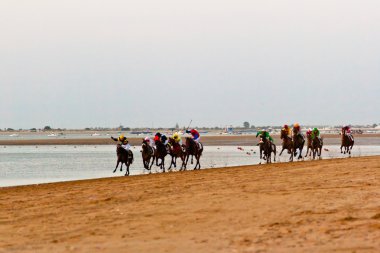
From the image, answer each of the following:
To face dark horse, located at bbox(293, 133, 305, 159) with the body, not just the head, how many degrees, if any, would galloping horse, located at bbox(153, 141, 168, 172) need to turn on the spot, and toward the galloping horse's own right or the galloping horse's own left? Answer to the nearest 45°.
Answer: approximately 180°

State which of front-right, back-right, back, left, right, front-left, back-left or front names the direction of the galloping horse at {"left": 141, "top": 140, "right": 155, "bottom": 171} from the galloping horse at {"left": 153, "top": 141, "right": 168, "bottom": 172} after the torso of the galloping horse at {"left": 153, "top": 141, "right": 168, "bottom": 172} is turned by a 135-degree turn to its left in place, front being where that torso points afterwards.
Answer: back

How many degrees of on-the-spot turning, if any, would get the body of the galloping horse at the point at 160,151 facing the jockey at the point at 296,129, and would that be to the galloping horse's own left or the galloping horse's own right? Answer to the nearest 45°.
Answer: approximately 180°

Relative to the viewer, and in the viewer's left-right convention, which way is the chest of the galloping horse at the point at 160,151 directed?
facing the viewer and to the left of the viewer
